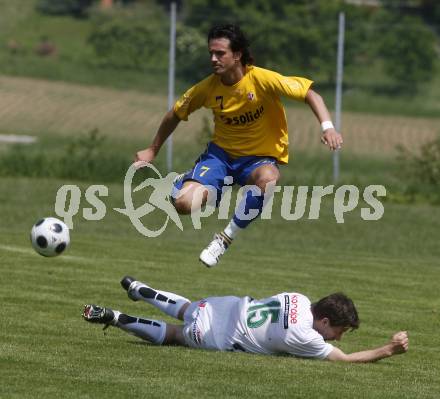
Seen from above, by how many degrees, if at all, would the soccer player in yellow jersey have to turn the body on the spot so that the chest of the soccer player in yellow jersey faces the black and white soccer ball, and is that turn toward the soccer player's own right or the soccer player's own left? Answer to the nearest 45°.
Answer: approximately 45° to the soccer player's own right

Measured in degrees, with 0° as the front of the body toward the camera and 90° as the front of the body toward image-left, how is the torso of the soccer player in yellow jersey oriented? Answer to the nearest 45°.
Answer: approximately 45°

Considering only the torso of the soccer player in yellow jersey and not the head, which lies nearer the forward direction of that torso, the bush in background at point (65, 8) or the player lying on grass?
the player lying on grass

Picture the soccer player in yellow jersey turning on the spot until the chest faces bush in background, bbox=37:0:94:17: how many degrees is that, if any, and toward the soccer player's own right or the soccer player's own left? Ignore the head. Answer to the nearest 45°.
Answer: approximately 135° to the soccer player's own right

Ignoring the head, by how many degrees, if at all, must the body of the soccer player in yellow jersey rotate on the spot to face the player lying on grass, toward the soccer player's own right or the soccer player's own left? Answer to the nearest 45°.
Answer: approximately 45° to the soccer player's own left
